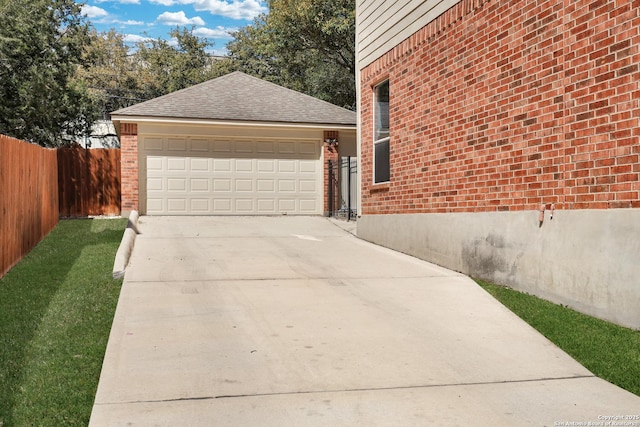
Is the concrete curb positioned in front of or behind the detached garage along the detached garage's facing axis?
in front

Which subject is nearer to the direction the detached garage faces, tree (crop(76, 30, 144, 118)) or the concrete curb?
the concrete curb

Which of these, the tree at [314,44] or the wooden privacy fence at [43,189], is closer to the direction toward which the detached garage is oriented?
the wooden privacy fence

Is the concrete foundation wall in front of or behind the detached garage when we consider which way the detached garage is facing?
in front

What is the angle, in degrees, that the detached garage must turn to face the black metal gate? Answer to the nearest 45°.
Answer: approximately 90° to its left

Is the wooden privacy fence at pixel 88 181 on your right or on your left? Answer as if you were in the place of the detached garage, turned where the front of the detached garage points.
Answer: on your right

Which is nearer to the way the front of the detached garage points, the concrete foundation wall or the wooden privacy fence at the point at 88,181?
the concrete foundation wall

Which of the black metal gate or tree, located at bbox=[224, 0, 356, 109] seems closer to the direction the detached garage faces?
the black metal gate

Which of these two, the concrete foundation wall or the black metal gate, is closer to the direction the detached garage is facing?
the concrete foundation wall

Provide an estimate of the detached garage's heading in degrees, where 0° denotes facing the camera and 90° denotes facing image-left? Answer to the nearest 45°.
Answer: approximately 0°

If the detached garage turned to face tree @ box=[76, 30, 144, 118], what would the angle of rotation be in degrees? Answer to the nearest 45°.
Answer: approximately 180°

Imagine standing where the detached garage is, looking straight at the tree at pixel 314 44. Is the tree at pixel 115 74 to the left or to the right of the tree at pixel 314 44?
left

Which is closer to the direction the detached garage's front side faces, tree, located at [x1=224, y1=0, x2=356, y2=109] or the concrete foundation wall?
the concrete foundation wall

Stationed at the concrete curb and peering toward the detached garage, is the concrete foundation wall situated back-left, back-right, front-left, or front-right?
back-right
